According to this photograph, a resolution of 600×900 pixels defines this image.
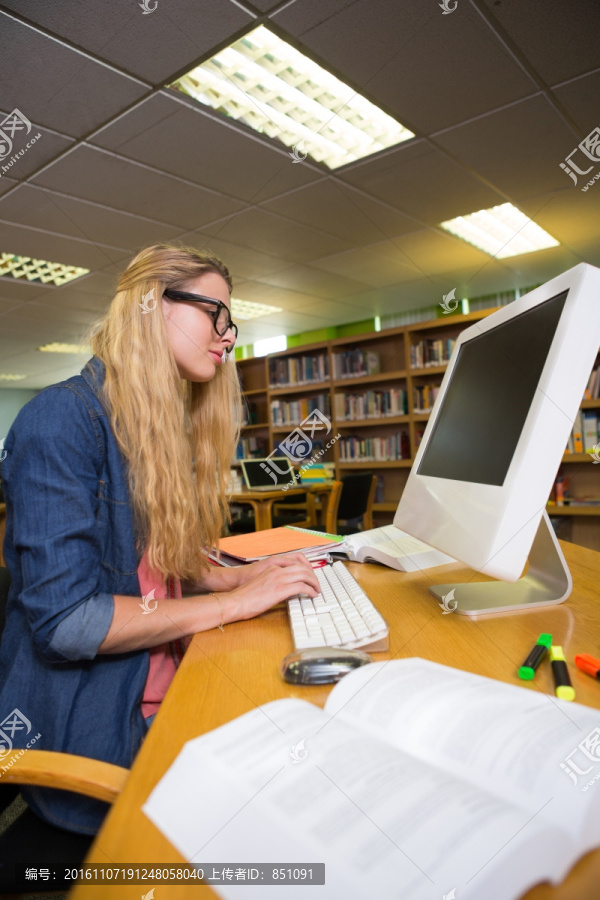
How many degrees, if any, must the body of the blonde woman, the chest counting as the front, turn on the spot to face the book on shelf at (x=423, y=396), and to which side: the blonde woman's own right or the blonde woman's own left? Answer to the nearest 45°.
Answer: approximately 45° to the blonde woman's own left

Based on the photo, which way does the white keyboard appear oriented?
to the viewer's left

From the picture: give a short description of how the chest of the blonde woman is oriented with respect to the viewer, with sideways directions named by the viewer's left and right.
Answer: facing to the right of the viewer

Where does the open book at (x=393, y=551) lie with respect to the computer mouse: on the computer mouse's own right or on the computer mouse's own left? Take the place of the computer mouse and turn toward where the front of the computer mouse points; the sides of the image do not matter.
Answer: on the computer mouse's own left

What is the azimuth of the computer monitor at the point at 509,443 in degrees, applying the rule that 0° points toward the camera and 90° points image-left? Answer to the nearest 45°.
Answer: approximately 45°

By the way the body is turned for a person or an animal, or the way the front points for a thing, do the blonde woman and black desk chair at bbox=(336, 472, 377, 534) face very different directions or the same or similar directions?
very different directions

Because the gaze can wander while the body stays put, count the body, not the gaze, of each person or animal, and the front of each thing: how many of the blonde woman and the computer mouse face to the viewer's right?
2

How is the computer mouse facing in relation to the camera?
to the viewer's right

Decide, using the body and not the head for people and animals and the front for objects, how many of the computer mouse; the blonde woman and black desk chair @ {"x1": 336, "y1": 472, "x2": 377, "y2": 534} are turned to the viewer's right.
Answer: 2
